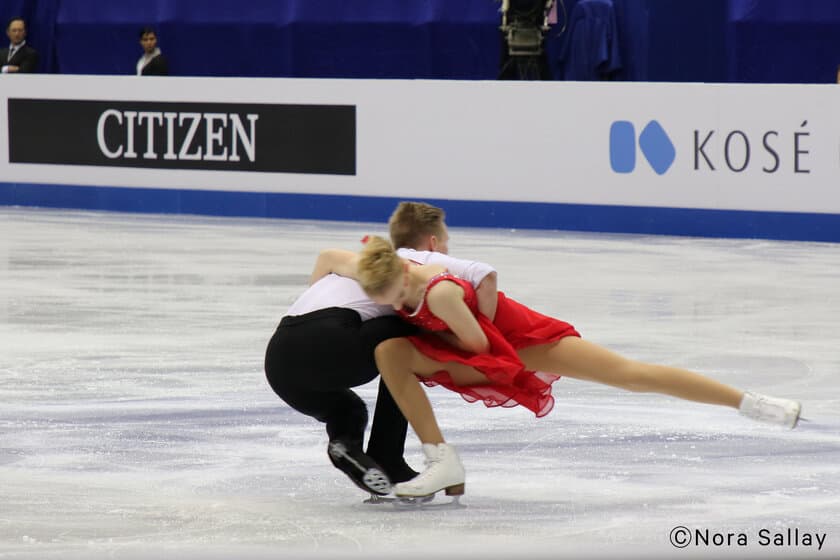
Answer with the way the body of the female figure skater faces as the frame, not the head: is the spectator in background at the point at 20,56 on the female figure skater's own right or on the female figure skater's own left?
on the female figure skater's own right

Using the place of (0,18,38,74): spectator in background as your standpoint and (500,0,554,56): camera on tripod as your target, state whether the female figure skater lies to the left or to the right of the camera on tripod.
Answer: right

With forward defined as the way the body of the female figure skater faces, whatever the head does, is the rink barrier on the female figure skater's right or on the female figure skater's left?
on the female figure skater's right
